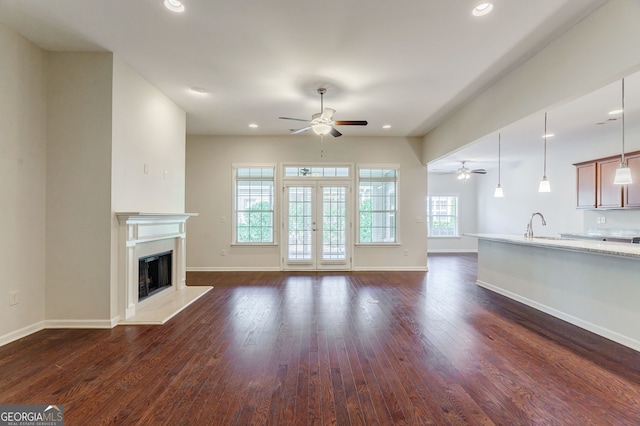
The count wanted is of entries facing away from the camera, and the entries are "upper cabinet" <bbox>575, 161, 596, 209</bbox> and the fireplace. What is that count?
0

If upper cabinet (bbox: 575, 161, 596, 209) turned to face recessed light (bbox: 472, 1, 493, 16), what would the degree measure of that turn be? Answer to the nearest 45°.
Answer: approximately 45° to its left

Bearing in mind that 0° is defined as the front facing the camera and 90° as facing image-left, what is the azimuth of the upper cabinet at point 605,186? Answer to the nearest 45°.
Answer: approximately 45°

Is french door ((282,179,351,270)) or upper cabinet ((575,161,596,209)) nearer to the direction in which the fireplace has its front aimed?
the upper cabinet

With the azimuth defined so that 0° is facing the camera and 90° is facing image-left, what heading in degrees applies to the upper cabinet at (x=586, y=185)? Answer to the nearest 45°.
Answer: approximately 45°

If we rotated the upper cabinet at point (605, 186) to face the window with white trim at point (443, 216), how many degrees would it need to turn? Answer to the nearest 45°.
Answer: approximately 90° to its right

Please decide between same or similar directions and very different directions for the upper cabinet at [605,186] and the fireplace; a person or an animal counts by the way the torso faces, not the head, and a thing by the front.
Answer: very different directions

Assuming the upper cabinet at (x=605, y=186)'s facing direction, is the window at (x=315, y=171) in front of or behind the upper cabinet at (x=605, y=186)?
in front

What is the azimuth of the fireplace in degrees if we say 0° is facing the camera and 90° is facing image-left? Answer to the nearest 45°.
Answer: approximately 315°

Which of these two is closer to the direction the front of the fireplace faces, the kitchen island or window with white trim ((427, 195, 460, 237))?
the kitchen island
